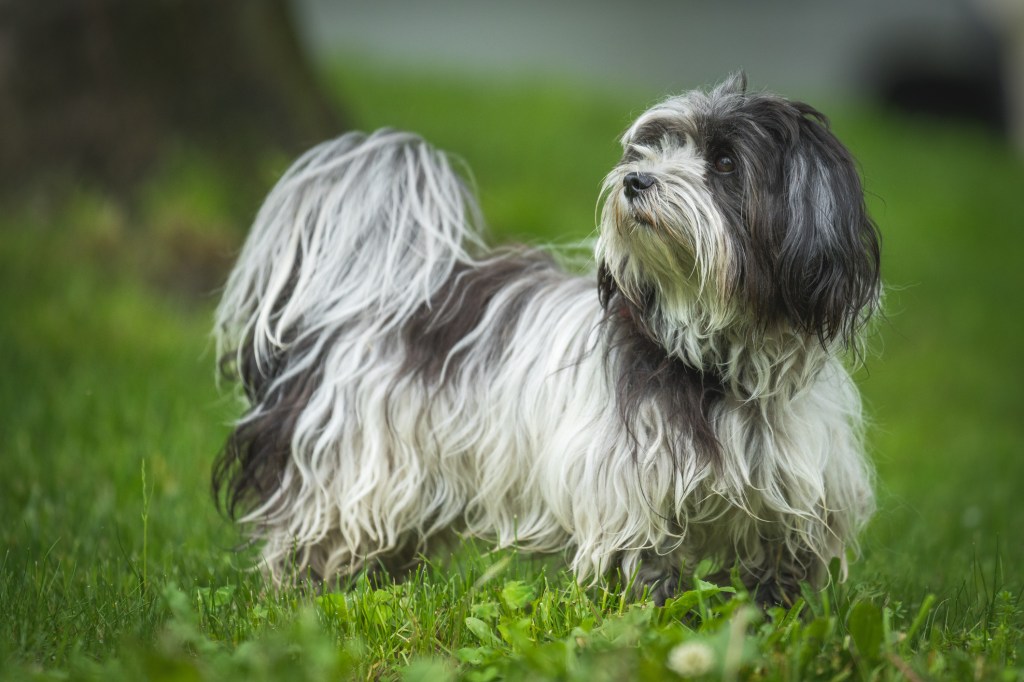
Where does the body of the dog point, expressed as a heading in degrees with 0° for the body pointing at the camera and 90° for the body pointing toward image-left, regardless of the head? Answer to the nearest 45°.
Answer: approximately 315°
